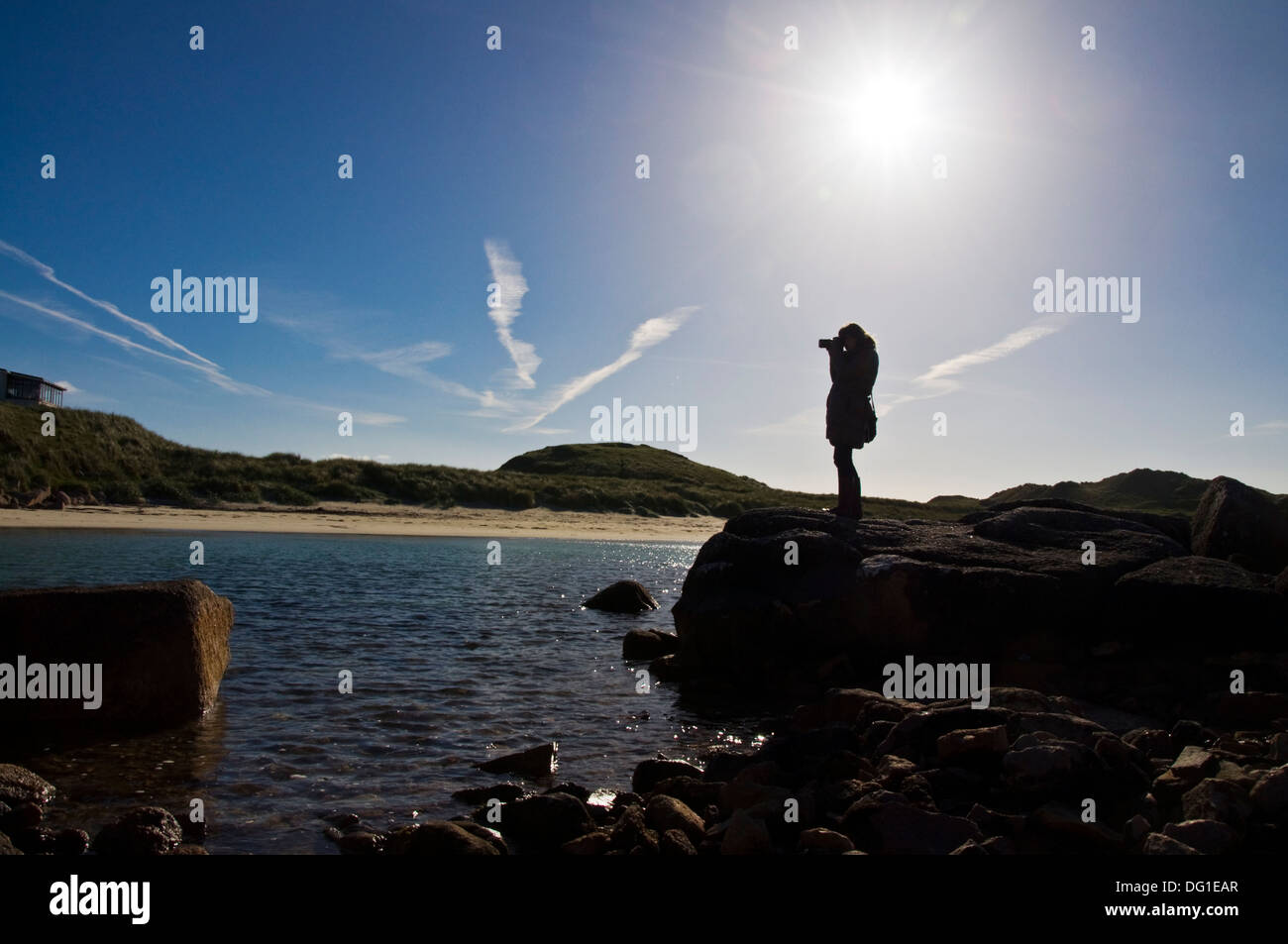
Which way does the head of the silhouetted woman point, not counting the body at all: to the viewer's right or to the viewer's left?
to the viewer's left

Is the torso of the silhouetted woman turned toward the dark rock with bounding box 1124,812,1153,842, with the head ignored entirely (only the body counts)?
no

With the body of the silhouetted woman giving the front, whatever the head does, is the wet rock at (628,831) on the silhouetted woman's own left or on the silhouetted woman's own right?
on the silhouetted woman's own left

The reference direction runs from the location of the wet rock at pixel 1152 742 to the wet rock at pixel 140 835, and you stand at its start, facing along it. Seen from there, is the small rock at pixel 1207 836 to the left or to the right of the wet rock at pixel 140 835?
left

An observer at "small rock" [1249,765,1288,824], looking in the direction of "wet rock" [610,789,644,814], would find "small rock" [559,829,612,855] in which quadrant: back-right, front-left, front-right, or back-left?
front-left

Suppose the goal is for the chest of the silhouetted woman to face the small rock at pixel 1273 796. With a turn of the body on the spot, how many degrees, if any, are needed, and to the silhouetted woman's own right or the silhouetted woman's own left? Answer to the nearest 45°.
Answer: approximately 90° to the silhouetted woman's own left

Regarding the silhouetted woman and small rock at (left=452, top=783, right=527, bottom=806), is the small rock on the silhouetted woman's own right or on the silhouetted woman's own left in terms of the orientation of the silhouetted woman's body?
on the silhouetted woman's own left

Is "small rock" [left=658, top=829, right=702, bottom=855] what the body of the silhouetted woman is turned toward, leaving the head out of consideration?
no

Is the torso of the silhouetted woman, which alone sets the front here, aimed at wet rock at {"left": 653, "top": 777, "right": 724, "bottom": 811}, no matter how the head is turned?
no

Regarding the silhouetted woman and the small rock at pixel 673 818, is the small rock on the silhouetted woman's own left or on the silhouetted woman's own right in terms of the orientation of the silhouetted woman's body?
on the silhouetted woman's own left

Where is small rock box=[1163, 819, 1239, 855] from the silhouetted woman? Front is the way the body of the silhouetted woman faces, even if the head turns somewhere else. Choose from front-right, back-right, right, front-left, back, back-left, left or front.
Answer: left

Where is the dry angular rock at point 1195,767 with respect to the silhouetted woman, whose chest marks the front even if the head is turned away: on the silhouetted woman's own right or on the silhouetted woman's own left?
on the silhouetted woman's own left

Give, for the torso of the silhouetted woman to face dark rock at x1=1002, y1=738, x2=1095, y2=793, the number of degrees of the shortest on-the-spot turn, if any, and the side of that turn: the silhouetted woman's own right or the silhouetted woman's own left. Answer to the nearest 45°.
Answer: approximately 90° to the silhouetted woman's own left

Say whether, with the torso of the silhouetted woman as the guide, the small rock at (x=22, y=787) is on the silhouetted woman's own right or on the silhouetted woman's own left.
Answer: on the silhouetted woman's own left

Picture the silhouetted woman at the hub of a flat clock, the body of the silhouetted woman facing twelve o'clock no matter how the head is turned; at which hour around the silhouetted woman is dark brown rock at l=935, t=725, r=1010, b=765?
The dark brown rock is roughly at 9 o'clock from the silhouetted woman.

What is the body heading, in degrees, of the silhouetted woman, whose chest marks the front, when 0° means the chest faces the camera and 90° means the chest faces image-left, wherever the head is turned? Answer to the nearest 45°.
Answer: approximately 90°

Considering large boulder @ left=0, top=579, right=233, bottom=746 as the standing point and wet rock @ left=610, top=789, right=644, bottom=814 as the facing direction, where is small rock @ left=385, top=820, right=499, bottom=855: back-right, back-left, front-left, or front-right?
front-right

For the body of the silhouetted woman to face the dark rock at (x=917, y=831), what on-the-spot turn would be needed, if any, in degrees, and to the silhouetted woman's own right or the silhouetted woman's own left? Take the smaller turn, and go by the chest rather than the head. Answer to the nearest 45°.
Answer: approximately 90° to the silhouetted woman's own left
